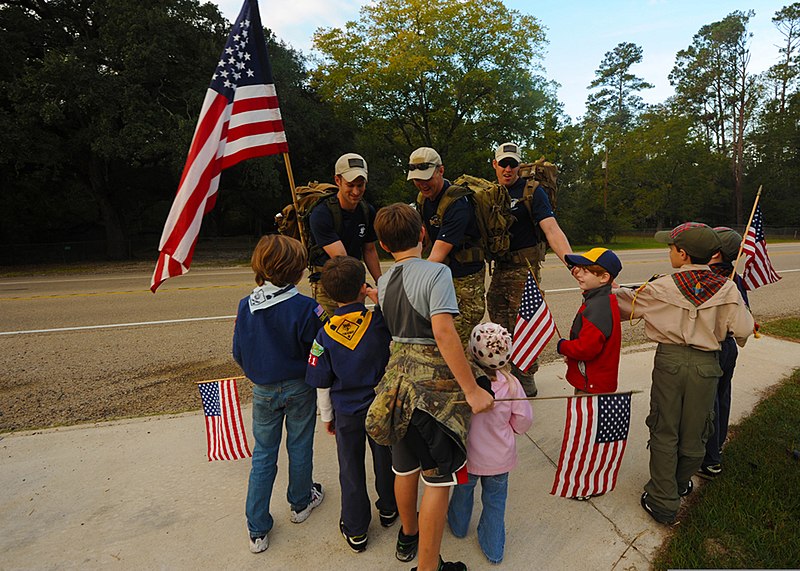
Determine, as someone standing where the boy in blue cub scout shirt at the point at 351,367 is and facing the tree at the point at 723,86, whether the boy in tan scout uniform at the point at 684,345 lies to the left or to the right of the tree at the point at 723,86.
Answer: right

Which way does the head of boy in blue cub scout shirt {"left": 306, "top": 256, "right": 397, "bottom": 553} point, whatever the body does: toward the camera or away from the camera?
away from the camera

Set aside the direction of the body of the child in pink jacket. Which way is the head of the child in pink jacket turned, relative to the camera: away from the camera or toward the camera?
away from the camera

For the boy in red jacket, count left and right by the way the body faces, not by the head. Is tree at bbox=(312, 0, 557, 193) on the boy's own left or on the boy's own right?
on the boy's own right

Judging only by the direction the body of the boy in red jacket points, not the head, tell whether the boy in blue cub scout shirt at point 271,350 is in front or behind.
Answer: in front

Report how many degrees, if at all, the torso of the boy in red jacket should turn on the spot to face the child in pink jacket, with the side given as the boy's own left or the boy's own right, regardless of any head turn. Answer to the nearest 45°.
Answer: approximately 45° to the boy's own left

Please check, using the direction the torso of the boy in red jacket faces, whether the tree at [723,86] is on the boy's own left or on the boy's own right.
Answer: on the boy's own right

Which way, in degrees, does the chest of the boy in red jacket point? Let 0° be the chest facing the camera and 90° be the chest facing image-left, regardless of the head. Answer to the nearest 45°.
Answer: approximately 90°

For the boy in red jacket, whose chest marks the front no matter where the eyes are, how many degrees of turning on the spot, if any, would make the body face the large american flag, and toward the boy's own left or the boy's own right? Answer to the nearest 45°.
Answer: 0° — they already face it

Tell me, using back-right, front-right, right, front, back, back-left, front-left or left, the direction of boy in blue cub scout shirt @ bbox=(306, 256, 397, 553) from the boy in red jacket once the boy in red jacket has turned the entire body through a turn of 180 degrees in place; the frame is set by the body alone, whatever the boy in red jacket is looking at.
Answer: back-right
